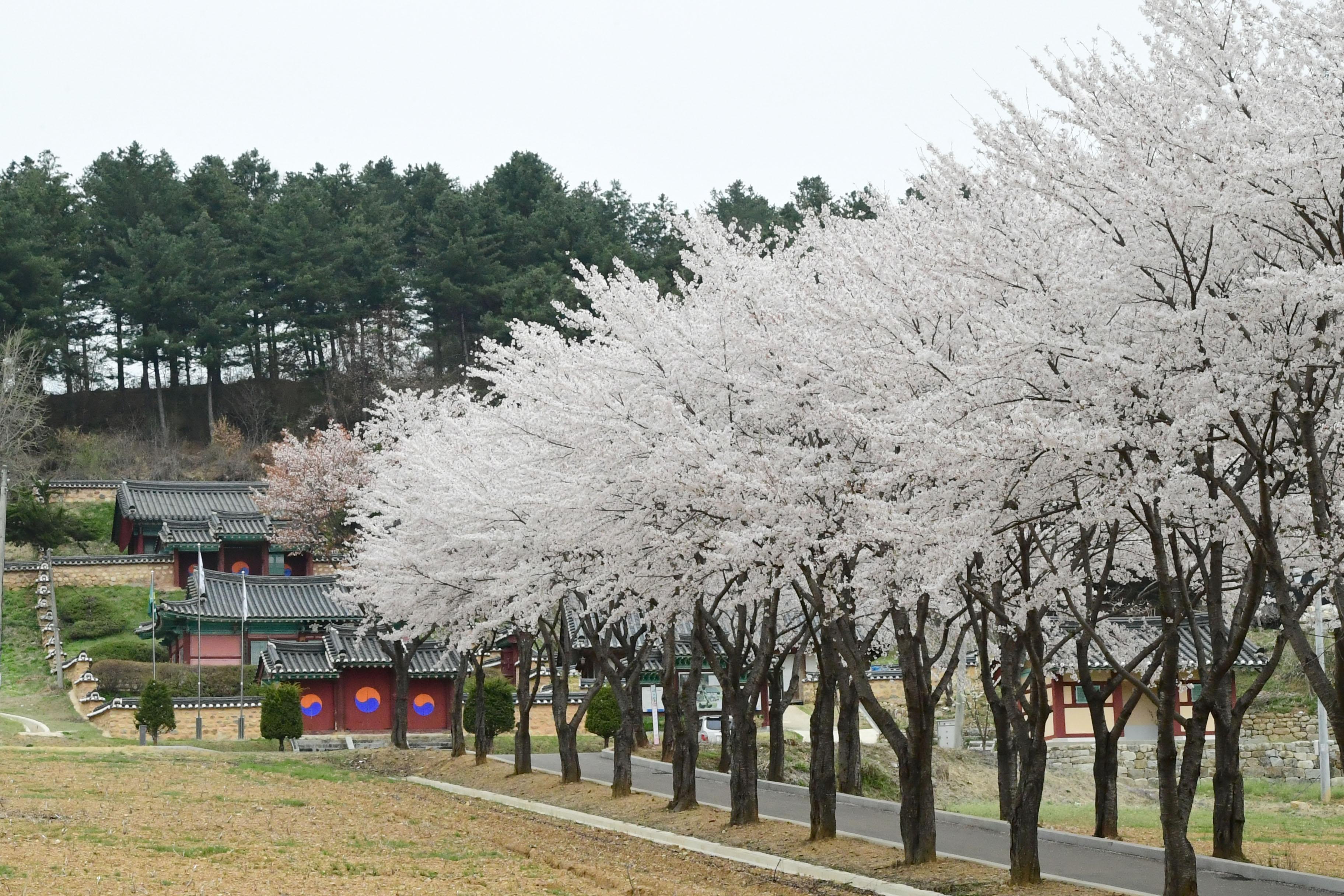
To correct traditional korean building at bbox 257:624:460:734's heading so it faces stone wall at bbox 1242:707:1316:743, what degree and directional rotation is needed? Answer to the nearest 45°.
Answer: approximately 45° to its left

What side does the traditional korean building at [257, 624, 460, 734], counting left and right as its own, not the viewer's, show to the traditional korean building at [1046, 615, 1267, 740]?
left

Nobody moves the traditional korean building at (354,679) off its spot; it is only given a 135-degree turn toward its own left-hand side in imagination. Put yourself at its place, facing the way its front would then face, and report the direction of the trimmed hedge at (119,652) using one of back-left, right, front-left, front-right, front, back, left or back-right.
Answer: left

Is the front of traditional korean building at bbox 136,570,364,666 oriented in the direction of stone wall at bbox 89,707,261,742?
yes

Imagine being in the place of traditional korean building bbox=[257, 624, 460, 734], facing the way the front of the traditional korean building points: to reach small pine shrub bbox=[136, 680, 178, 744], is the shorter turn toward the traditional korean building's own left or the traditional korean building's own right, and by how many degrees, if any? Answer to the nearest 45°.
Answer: approximately 45° to the traditional korean building's own right

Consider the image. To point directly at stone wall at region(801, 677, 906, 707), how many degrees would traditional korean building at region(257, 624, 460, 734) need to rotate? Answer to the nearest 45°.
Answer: approximately 90° to its left

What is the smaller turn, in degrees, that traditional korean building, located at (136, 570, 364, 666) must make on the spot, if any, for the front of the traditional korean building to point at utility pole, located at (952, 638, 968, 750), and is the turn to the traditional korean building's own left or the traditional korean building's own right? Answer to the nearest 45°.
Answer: approximately 45° to the traditional korean building's own left

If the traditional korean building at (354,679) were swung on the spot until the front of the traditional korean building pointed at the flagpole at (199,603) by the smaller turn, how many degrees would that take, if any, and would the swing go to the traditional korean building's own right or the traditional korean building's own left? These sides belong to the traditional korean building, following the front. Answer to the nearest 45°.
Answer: approximately 135° to the traditional korean building's own right

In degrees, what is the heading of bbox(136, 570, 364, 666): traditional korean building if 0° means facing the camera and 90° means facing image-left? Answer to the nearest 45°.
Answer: approximately 0°

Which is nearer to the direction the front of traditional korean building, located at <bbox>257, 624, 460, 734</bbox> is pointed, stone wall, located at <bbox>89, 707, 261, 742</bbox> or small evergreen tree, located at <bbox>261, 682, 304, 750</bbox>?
the small evergreen tree

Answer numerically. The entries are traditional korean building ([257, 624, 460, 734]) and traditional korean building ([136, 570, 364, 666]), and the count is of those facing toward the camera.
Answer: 2
